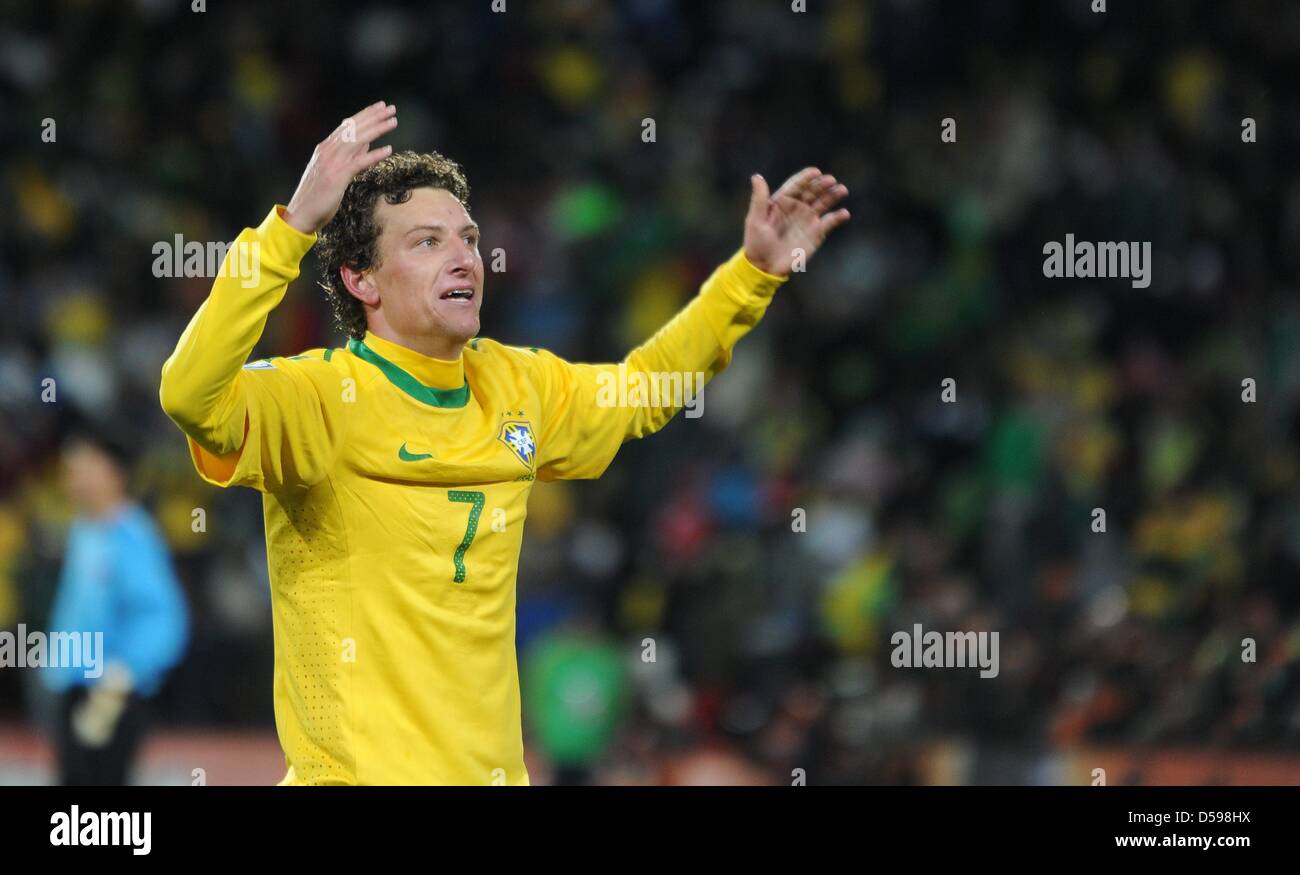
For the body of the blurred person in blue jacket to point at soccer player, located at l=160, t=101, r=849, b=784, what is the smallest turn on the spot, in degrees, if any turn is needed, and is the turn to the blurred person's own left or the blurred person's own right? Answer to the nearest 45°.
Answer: approximately 45° to the blurred person's own left

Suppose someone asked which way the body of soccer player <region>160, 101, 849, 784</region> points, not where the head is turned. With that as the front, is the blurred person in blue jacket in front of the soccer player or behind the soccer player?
behind

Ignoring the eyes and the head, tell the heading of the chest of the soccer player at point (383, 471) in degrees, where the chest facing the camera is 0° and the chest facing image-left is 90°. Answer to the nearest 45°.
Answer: approximately 315°

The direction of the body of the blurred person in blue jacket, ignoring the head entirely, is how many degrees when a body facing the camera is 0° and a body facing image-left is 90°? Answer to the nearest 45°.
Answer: approximately 45°

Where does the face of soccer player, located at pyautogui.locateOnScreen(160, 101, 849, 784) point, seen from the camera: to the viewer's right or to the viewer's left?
to the viewer's right
